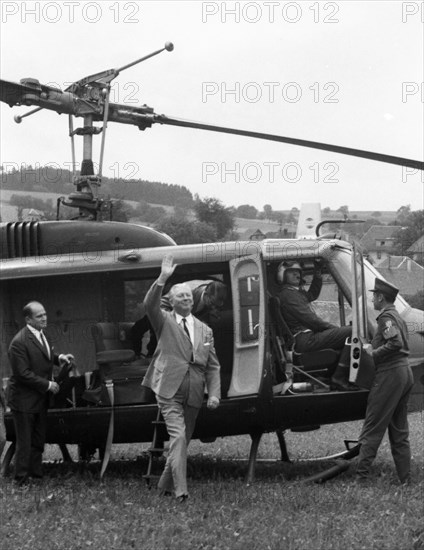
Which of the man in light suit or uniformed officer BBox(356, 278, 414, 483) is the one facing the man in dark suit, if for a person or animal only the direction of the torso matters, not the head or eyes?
the uniformed officer

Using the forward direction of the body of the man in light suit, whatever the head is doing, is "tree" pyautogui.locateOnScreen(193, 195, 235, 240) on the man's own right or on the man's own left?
on the man's own left

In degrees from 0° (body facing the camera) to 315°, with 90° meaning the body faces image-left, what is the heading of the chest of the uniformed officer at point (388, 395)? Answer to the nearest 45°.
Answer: approximately 90°

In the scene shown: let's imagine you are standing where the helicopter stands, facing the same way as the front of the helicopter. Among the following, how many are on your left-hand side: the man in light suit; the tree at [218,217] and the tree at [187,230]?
2

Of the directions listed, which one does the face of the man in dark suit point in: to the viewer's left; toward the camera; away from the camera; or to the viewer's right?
to the viewer's right

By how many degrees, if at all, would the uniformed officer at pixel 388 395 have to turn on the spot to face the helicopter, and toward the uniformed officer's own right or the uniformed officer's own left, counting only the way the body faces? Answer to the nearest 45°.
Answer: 0° — they already face it

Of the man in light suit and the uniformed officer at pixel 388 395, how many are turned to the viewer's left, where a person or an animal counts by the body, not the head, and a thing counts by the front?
1

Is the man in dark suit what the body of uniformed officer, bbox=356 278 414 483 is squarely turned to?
yes

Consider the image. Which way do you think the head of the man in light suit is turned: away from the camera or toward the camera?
toward the camera

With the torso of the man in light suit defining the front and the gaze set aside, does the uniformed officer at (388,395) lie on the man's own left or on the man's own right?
on the man's own left

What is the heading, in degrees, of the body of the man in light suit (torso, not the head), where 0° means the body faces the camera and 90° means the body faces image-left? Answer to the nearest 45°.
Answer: approximately 315°

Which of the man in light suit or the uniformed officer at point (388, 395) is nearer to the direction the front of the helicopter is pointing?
the uniformed officer

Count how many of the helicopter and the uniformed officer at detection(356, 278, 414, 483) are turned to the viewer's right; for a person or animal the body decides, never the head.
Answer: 1

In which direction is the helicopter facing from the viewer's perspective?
to the viewer's right

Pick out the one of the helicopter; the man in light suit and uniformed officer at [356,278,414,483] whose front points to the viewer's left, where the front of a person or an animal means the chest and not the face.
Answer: the uniformed officer

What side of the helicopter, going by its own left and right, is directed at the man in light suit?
right

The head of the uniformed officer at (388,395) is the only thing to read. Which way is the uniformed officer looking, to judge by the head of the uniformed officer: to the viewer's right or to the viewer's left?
to the viewer's left
